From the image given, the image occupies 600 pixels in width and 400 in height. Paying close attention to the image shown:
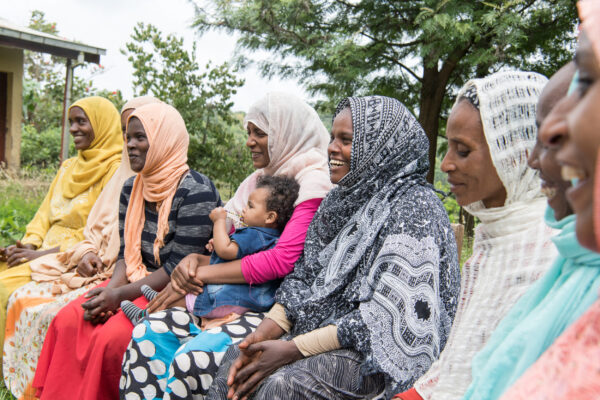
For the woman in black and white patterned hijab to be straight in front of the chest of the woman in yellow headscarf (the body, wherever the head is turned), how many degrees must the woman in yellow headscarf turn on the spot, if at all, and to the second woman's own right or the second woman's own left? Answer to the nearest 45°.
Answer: approximately 45° to the second woman's own left

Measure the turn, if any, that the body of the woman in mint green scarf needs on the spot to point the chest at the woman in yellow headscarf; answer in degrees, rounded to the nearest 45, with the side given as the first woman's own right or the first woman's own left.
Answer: approximately 45° to the first woman's own right

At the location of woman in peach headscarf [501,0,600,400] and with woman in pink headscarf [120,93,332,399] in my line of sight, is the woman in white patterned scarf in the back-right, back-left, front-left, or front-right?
front-right

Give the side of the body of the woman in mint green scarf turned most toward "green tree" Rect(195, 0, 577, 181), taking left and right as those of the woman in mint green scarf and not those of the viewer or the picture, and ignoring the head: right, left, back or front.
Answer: right

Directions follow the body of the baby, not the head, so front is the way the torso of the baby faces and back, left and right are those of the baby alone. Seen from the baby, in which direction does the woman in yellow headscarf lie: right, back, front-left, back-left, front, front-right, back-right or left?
front-right

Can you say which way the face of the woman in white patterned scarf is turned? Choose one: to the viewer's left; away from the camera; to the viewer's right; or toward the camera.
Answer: to the viewer's left

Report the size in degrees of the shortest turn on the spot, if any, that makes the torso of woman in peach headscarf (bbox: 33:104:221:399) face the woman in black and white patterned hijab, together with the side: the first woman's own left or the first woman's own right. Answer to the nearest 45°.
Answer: approximately 90° to the first woman's own left

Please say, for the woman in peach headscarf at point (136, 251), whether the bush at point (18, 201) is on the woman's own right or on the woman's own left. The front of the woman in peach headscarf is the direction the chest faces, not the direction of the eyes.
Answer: on the woman's own right

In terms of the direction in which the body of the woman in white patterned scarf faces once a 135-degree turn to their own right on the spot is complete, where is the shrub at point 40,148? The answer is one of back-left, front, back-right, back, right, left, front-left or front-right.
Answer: left

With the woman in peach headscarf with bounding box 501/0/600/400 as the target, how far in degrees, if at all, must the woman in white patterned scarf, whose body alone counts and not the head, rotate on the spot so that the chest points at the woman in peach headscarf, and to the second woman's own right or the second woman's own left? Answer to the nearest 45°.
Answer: approximately 90° to the second woman's own left

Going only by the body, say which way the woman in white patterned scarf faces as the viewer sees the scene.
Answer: to the viewer's left

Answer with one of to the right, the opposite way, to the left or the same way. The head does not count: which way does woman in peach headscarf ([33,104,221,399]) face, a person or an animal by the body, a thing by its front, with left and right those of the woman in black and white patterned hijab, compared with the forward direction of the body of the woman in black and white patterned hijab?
the same way

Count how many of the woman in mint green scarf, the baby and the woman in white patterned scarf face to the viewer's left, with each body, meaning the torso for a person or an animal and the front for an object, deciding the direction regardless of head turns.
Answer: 3

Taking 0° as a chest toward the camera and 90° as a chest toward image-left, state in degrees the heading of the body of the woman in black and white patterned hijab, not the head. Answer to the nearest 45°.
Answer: approximately 90°

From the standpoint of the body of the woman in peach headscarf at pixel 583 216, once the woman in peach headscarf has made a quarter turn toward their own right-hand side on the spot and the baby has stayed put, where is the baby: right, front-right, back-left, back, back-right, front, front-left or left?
front-left

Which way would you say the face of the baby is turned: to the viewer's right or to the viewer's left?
to the viewer's left

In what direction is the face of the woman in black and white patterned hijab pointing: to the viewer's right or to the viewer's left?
to the viewer's left

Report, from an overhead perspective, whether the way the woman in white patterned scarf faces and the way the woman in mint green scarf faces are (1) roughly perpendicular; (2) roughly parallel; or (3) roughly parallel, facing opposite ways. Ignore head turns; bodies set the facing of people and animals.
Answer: roughly parallel

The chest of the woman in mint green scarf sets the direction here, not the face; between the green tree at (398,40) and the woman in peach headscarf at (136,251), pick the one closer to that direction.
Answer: the woman in peach headscarf
